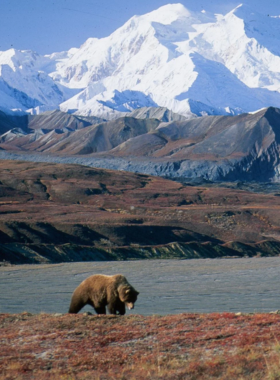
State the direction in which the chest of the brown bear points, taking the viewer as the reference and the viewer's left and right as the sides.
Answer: facing to the right of the viewer
